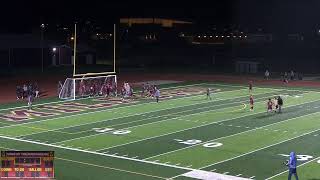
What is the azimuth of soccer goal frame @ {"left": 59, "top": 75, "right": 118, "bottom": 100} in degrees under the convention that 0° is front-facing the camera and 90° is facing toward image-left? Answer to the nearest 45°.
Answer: approximately 315°
